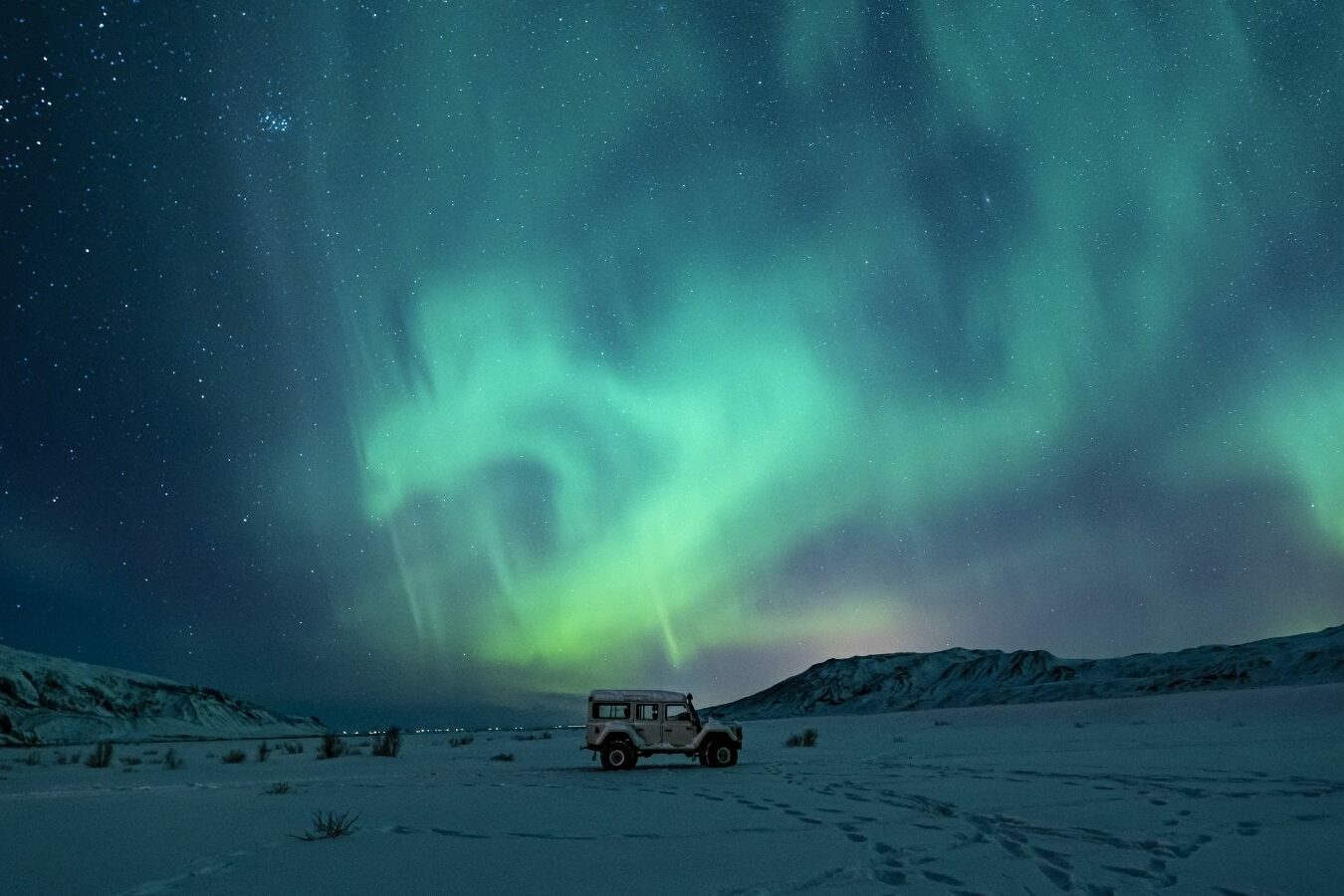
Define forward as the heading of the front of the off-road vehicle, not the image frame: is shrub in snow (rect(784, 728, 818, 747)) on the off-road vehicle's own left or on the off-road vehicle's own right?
on the off-road vehicle's own left

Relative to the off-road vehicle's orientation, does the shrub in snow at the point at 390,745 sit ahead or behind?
behind

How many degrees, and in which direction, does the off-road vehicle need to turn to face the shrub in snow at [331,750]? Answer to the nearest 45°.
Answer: approximately 135° to its left

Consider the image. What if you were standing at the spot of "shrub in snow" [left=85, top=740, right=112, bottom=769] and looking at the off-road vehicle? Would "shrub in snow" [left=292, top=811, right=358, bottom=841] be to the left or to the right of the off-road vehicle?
right

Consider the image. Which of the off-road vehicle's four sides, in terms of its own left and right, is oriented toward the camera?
right

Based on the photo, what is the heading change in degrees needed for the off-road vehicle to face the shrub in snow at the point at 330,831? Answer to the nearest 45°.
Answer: approximately 90° to its right

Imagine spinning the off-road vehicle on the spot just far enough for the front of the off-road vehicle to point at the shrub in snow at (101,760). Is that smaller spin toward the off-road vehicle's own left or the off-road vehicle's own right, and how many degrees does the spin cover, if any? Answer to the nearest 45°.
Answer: approximately 180°
